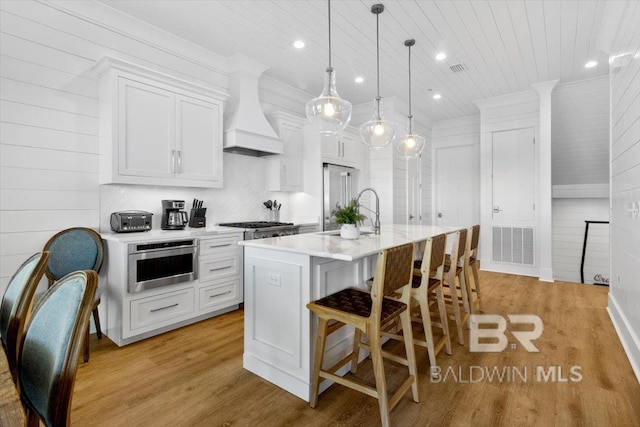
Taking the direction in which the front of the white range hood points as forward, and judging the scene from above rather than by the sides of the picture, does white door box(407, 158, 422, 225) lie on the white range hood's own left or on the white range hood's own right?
on the white range hood's own left

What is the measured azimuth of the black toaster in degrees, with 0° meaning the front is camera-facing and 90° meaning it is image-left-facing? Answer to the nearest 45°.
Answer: approximately 315°

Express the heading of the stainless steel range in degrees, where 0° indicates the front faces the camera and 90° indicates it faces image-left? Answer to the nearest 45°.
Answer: approximately 315°

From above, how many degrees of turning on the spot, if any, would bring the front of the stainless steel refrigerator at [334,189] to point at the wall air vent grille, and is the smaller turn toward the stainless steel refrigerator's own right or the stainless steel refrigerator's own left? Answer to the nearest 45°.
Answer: approximately 45° to the stainless steel refrigerator's own left

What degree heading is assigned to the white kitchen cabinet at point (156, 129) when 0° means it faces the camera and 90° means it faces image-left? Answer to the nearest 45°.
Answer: approximately 315°

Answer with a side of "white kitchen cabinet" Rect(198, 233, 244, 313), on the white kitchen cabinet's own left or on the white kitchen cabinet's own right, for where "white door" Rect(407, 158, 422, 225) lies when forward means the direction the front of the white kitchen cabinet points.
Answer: on the white kitchen cabinet's own left
